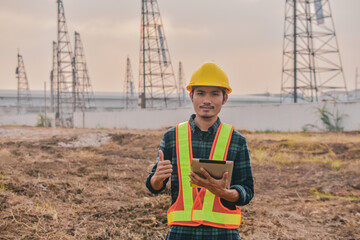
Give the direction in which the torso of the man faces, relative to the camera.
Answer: toward the camera
